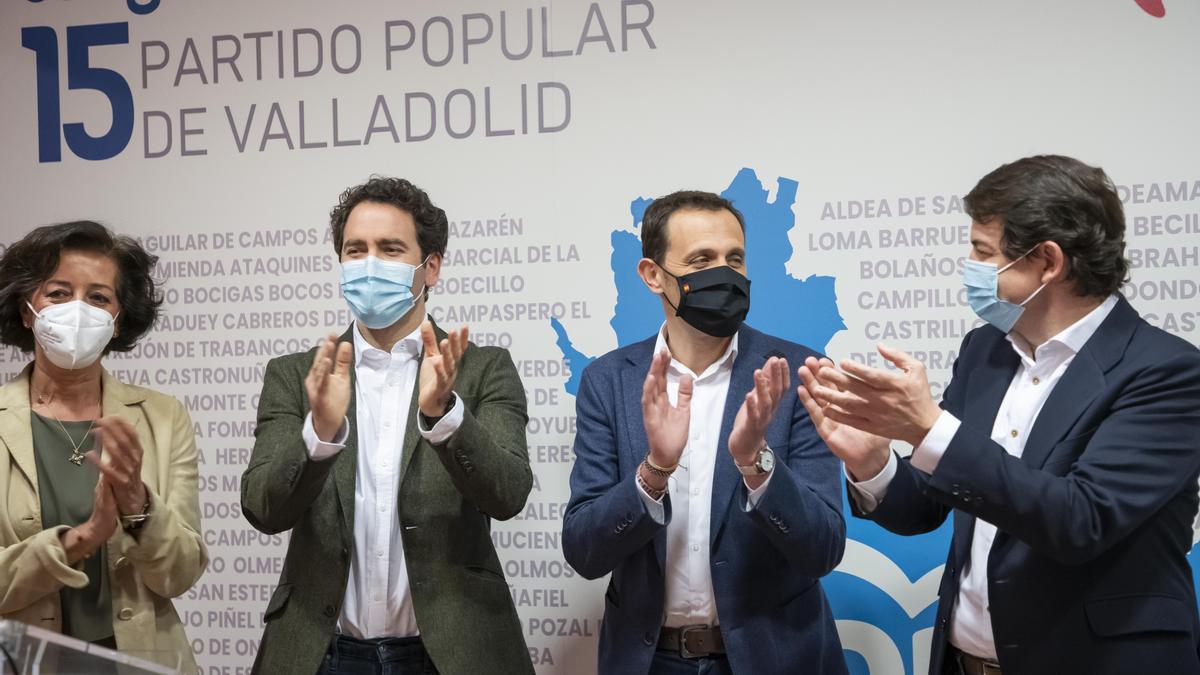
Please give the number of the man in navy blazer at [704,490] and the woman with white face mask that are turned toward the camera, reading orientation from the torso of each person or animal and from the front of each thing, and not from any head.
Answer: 2

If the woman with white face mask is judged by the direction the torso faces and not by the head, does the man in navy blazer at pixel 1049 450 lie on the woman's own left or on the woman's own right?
on the woman's own left

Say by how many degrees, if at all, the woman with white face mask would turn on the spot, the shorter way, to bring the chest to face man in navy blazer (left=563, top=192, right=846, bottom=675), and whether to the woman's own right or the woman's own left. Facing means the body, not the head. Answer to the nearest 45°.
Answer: approximately 45° to the woman's own left

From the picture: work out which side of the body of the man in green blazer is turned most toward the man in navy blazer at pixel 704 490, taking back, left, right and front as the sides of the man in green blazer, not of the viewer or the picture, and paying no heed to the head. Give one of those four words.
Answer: left

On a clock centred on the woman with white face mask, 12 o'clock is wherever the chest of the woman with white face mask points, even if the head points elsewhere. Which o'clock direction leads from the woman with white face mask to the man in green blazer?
The man in green blazer is roughly at 10 o'clock from the woman with white face mask.

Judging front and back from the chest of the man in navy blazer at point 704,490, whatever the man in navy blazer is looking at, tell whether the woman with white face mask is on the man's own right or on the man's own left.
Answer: on the man's own right

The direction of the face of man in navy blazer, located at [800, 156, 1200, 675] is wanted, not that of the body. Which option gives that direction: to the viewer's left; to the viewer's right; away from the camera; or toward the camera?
to the viewer's left

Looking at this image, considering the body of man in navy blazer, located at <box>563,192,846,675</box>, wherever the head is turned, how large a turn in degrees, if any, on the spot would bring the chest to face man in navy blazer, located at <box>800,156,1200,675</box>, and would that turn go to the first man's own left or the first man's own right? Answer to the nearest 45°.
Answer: approximately 90° to the first man's own left

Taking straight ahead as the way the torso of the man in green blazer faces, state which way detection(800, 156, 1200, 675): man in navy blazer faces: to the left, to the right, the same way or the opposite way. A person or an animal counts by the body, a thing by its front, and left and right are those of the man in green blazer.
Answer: to the right

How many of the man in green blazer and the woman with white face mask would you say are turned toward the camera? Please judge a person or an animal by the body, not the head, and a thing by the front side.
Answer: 2

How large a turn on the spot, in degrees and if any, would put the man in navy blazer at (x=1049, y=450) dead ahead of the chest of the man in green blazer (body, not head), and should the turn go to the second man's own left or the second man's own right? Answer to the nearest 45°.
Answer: approximately 45° to the second man's own left
